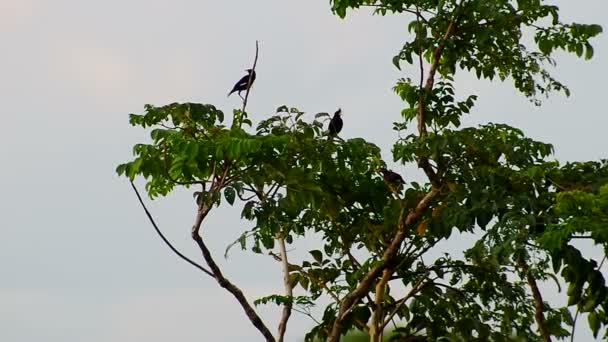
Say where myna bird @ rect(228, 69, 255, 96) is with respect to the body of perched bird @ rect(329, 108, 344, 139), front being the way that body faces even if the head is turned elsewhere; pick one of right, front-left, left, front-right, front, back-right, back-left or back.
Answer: back-right

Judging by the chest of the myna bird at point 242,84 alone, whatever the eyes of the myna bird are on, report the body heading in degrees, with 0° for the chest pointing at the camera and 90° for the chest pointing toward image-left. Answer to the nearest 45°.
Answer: approximately 270°

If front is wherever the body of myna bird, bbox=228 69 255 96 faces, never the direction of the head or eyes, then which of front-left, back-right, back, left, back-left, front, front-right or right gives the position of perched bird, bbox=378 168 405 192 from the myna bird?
front-left

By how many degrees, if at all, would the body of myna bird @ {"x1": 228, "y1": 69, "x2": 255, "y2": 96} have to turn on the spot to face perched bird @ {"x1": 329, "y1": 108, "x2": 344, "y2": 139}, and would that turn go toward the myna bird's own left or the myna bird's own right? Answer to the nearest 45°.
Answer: approximately 45° to the myna bird's own left
